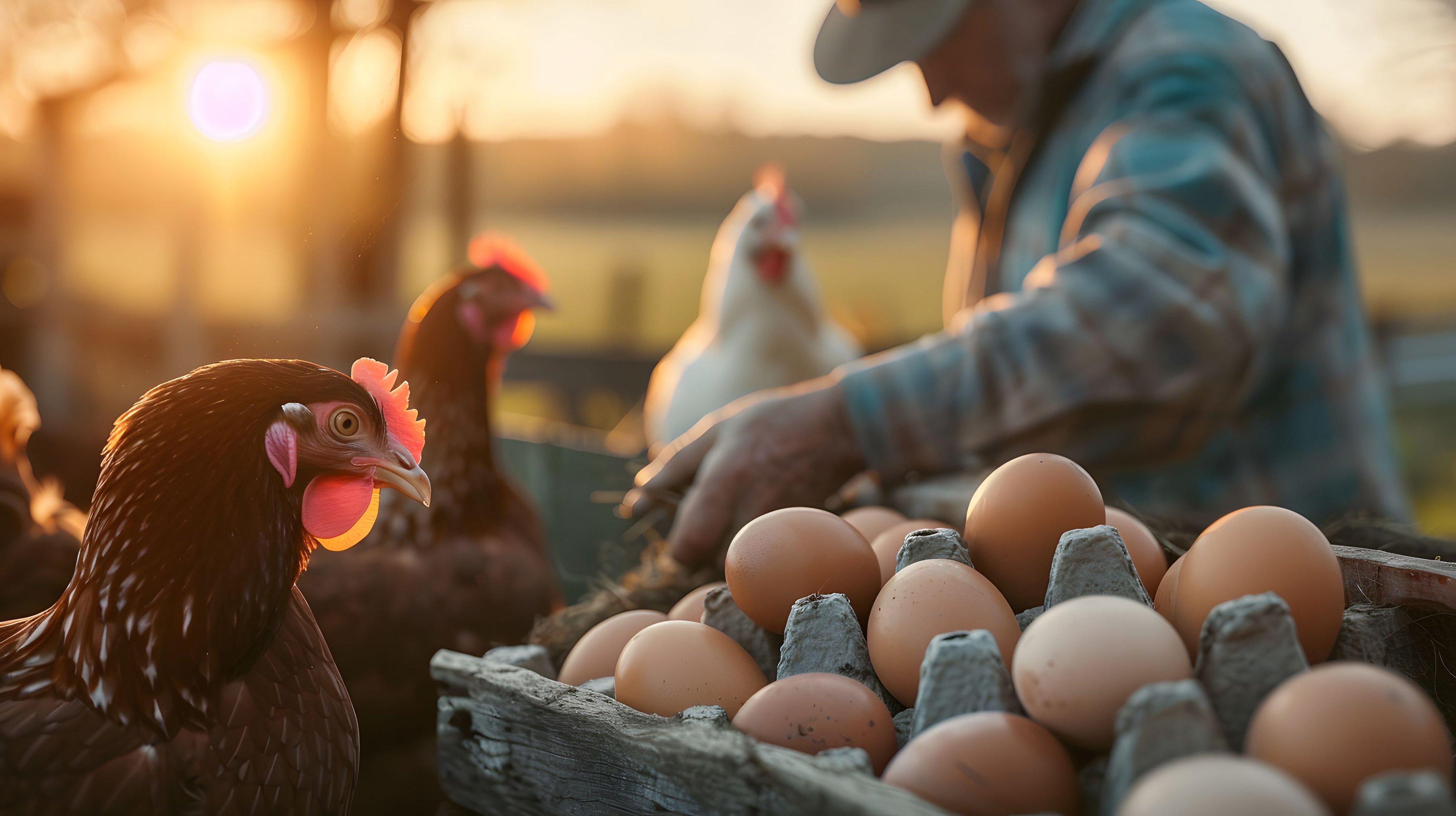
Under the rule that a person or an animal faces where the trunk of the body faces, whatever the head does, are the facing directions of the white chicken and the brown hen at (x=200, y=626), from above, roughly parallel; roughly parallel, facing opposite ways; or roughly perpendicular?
roughly perpendicular

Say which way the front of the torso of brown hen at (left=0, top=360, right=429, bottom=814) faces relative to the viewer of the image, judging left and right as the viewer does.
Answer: facing to the right of the viewer

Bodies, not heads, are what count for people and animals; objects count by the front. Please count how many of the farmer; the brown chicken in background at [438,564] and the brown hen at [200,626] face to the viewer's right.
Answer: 2

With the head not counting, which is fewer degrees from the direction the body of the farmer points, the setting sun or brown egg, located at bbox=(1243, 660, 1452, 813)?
the setting sun

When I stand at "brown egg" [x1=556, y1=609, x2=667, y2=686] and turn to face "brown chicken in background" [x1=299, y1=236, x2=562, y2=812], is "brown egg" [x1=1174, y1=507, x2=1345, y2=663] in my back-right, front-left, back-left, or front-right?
back-right

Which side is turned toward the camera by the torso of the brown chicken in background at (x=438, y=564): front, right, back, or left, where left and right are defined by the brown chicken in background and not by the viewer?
right

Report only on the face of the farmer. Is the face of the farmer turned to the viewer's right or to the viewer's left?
to the viewer's left

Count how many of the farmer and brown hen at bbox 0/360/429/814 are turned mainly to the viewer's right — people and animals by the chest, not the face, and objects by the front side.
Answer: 1

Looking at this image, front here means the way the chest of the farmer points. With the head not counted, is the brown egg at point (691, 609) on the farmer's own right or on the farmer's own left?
on the farmer's own left

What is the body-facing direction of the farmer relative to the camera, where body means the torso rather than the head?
to the viewer's left
